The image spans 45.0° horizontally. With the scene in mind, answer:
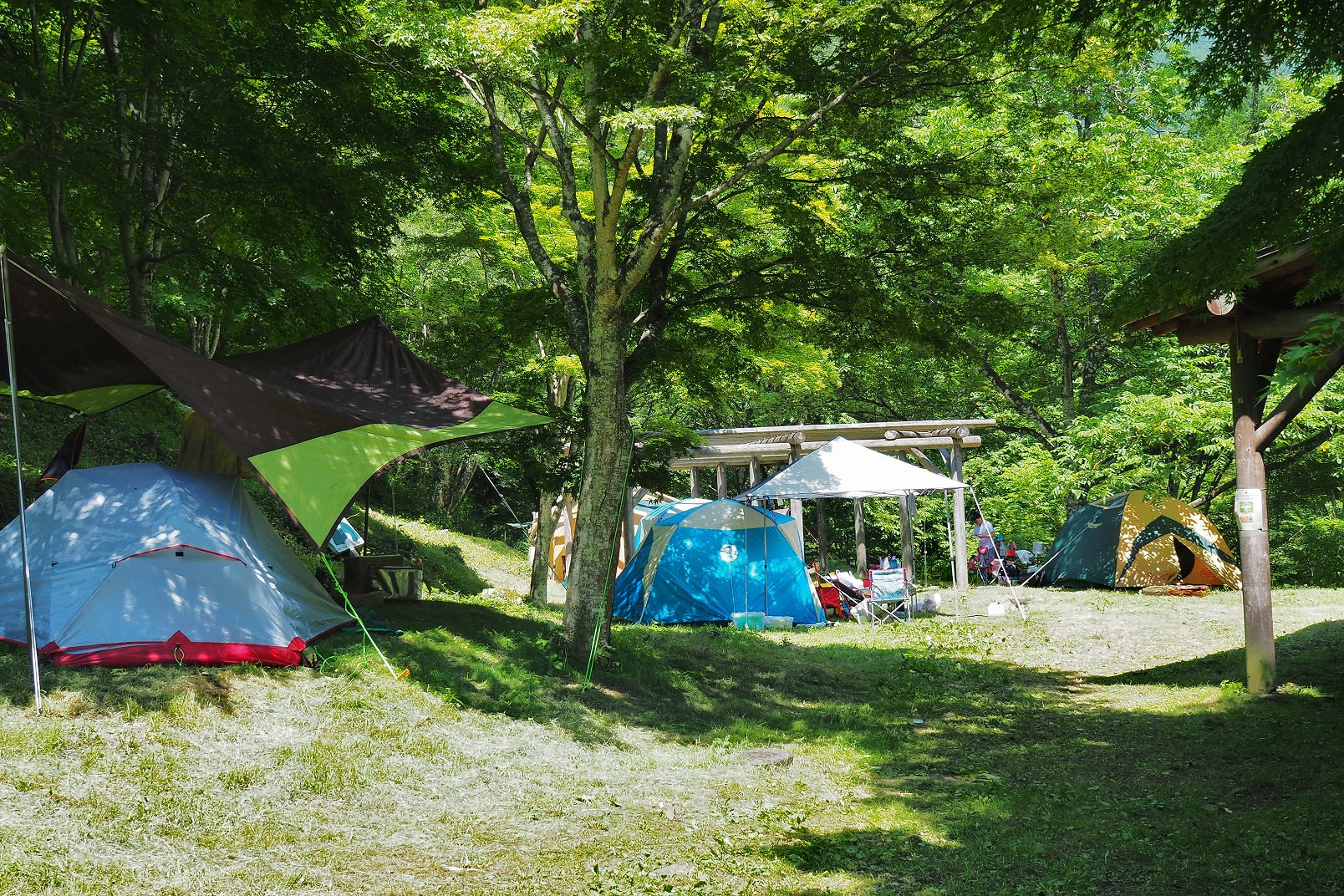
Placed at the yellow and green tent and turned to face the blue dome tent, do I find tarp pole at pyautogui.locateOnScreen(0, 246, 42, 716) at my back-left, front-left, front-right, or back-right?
front-left

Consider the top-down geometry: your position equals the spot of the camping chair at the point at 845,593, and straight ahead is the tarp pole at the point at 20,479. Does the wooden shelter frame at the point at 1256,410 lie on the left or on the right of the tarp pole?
left

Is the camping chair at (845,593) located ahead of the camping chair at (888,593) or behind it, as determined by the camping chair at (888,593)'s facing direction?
ahead
